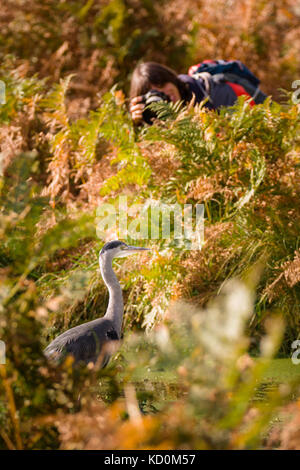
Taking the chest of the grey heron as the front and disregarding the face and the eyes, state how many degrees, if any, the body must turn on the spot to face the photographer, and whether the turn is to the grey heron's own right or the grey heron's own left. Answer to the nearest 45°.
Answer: approximately 90° to the grey heron's own left

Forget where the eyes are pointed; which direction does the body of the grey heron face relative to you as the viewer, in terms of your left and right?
facing to the right of the viewer
